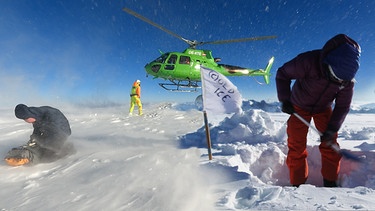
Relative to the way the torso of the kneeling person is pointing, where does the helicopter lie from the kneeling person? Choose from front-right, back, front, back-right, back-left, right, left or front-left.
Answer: back-right

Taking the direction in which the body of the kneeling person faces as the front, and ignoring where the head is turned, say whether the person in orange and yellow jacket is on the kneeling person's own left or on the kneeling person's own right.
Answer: on the kneeling person's own right

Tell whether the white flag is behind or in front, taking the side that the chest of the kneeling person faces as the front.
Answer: behind

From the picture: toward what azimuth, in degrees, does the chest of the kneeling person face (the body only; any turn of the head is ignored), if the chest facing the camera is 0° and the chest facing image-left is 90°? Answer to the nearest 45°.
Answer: approximately 90°
